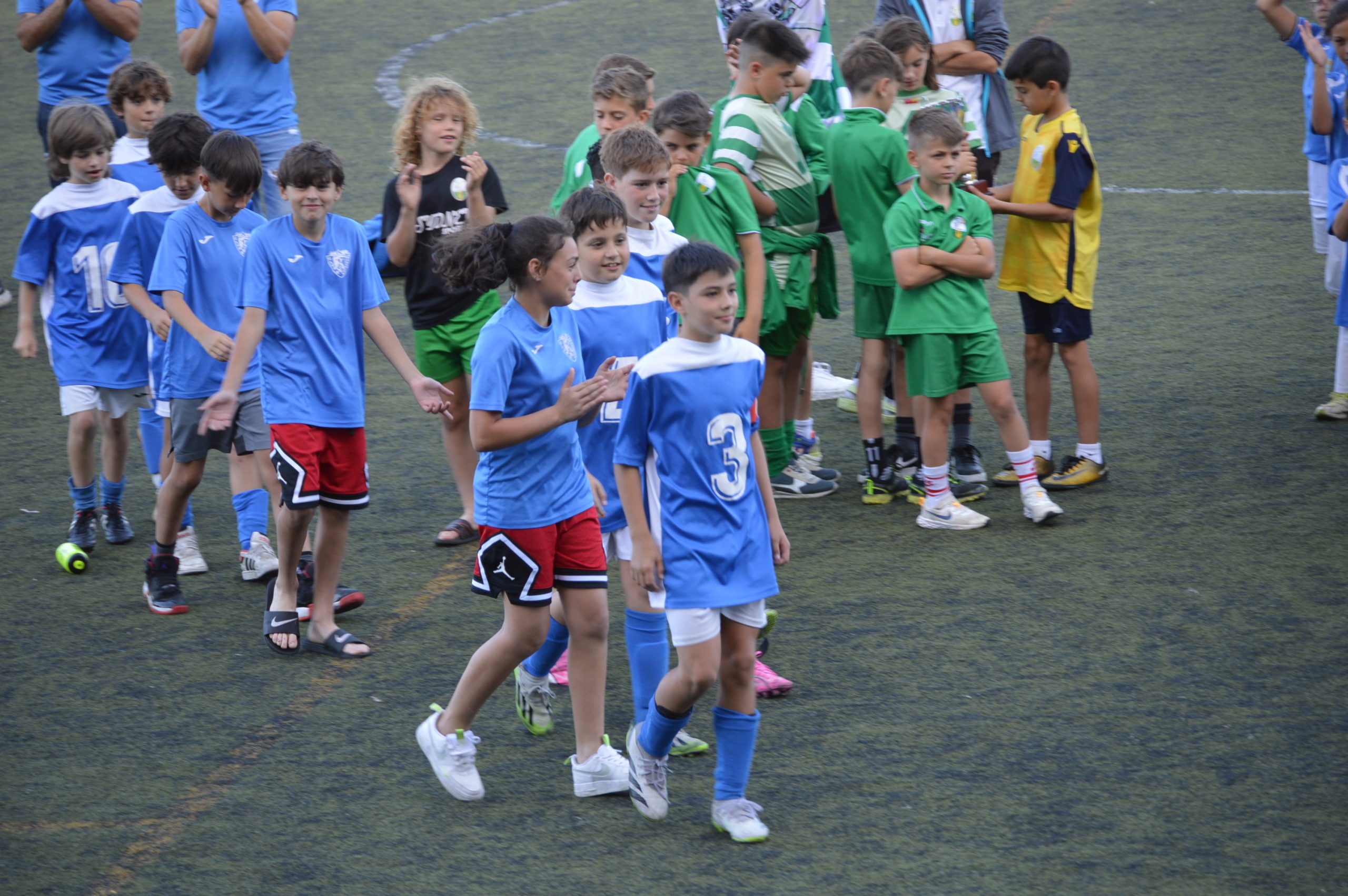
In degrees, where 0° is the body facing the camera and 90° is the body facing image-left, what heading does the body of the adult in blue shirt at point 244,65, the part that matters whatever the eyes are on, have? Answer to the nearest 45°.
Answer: approximately 0°

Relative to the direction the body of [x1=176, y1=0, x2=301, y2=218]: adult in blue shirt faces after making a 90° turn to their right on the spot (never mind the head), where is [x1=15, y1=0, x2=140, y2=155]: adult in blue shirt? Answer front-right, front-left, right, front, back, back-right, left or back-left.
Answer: front-right

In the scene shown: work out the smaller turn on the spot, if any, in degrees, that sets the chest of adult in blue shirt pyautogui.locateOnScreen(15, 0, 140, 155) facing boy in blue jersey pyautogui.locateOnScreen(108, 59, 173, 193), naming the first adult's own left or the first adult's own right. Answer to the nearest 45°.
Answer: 0° — they already face them

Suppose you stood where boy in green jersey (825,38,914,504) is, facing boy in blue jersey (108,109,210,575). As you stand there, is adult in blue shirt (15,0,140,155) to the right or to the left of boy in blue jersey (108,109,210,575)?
right

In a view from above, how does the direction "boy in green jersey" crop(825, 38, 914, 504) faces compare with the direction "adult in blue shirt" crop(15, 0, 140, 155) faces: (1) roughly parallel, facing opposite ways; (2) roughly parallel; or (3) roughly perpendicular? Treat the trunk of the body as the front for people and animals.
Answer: roughly perpendicular

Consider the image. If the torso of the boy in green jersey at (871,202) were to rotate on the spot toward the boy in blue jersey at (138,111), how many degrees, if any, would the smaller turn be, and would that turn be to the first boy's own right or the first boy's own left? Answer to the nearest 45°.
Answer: approximately 135° to the first boy's own left
